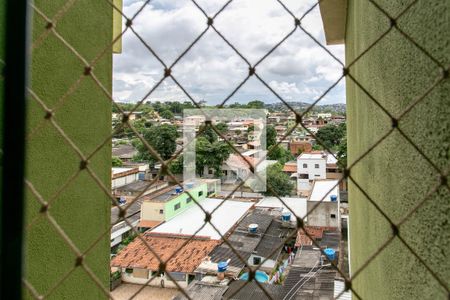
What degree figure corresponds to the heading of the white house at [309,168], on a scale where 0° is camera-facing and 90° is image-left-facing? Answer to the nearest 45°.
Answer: approximately 0°

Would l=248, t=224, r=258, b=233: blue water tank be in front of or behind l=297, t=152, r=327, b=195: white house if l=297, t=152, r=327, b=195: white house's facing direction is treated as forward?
in front

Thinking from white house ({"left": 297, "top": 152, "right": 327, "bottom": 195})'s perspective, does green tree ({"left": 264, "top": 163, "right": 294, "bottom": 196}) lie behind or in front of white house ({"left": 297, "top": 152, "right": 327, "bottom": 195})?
in front
